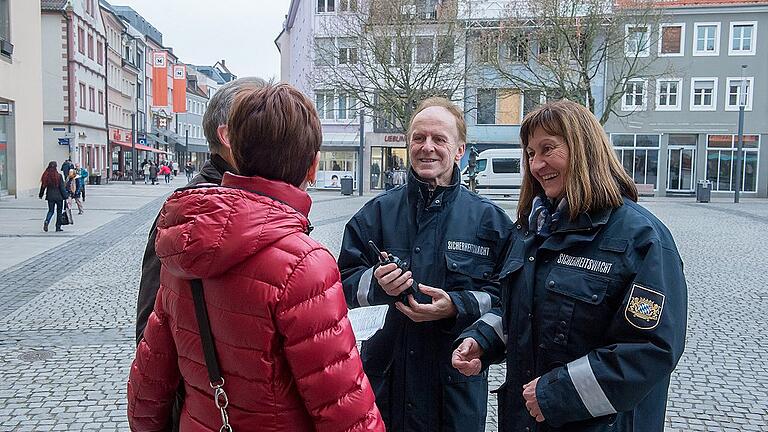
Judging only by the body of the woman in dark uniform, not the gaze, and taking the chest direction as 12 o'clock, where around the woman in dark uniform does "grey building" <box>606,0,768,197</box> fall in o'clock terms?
The grey building is roughly at 5 o'clock from the woman in dark uniform.

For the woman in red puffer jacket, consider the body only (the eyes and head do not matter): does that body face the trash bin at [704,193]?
yes

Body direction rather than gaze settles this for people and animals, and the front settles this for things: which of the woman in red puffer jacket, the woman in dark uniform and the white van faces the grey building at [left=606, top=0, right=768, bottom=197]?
the woman in red puffer jacket

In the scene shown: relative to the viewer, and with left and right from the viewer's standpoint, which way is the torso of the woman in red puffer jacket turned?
facing away from the viewer and to the right of the viewer

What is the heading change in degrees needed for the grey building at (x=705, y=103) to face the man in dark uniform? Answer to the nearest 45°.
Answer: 0° — it already faces them

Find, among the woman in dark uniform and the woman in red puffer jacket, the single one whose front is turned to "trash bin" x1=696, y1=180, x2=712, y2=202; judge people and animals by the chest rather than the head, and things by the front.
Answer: the woman in red puffer jacket

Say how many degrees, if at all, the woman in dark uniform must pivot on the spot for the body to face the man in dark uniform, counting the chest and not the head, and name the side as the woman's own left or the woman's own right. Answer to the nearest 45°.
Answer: approximately 90° to the woman's own right

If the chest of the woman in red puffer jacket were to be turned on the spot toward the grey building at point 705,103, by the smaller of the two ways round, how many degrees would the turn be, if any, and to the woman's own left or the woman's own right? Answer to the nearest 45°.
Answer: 0° — they already face it

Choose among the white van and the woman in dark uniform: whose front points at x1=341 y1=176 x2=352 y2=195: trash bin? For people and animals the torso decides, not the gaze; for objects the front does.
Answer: the white van

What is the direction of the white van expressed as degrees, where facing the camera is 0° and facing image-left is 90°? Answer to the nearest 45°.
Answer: approximately 90°

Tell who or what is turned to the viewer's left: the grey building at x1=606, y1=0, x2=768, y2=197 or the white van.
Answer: the white van

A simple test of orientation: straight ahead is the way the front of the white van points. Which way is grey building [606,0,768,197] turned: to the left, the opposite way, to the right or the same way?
to the left
